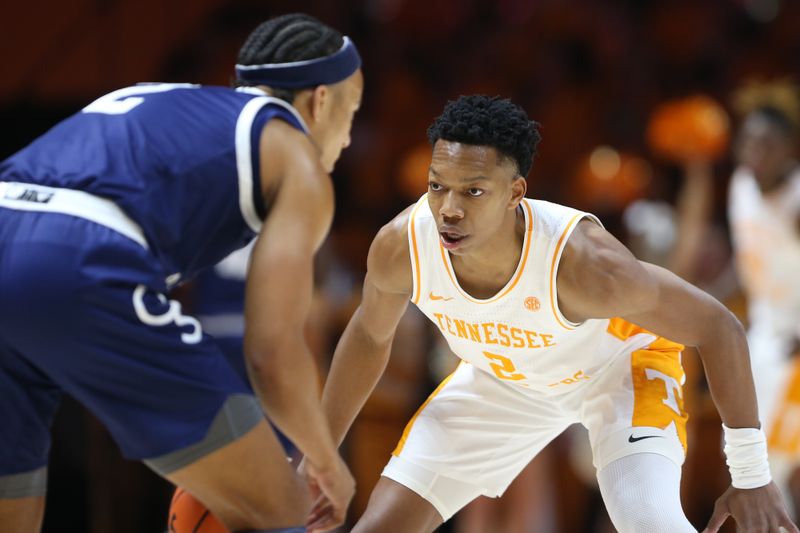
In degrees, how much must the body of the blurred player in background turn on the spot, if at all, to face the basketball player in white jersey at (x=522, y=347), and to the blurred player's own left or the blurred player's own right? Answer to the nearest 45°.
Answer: approximately 45° to the blurred player's own left

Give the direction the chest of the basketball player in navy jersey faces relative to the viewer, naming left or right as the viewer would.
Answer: facing away from the viewer and to the right of the viewer

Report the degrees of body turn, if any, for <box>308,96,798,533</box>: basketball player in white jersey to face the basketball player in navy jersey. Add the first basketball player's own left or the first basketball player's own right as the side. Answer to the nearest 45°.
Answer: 0° — they already face them

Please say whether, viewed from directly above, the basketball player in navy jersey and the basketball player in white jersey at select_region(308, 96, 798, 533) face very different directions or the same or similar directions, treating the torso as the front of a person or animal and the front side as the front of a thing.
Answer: very different directions

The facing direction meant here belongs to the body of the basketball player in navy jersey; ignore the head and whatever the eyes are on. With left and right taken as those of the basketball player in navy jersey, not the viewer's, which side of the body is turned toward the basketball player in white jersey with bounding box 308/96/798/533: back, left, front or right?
front

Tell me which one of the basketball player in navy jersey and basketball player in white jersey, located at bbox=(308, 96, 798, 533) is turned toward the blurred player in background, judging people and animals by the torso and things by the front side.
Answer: the basketball player in navy jersey

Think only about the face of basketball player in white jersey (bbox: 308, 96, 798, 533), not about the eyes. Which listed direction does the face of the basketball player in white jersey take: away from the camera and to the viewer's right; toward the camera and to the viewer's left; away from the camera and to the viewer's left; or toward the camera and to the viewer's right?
toward the camera and to the viewer's left

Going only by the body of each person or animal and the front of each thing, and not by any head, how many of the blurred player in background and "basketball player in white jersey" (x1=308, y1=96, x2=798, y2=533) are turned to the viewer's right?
0

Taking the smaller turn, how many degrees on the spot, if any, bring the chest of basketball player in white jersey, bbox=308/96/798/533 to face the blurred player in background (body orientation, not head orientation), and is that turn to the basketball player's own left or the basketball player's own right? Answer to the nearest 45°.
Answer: approximately 135° to the basketball player's own right
